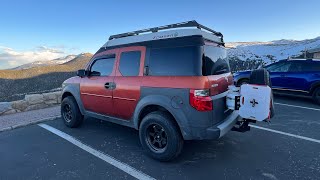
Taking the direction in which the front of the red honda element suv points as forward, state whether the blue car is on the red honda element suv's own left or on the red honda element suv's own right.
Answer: on the red honda element suv's own right

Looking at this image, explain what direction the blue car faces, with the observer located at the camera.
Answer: facing away from the viewer and to the left of the viewer

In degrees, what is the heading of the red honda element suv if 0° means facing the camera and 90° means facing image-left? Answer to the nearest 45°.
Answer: approximately 135°

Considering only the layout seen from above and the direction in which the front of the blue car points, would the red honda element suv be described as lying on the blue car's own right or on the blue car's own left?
on the blue car's own left

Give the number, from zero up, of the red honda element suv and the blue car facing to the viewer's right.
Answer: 0
